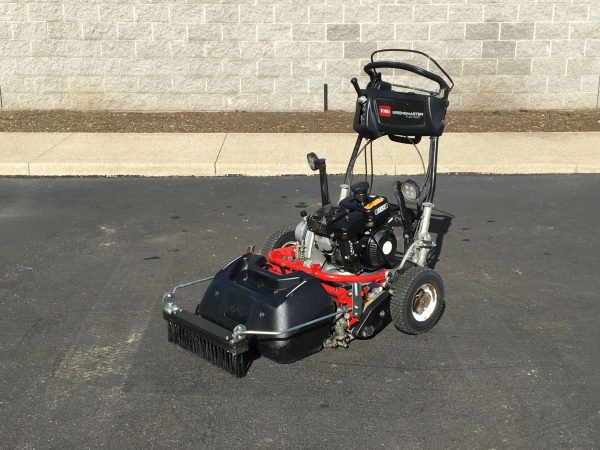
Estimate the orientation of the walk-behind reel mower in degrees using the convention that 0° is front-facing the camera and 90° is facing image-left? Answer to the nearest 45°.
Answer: approximately 45°
